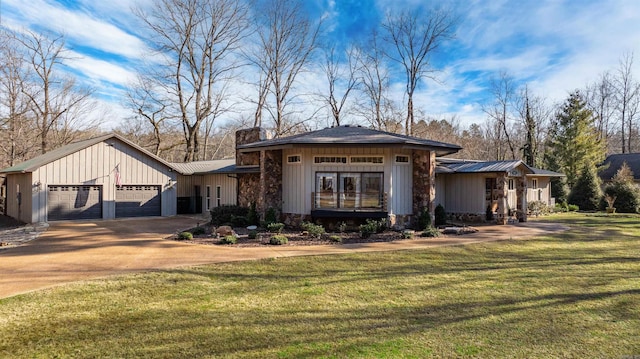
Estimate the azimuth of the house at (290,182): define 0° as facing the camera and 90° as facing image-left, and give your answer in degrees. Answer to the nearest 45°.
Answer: approximately 0°

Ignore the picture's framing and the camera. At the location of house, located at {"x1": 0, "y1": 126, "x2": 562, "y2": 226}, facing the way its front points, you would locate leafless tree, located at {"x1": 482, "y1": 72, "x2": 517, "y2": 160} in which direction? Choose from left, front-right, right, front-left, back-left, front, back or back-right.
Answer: back-left

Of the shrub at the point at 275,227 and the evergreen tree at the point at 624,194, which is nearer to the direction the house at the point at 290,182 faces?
the shrub

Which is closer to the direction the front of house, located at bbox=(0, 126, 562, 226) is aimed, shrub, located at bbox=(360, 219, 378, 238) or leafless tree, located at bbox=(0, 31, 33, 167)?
the shrub

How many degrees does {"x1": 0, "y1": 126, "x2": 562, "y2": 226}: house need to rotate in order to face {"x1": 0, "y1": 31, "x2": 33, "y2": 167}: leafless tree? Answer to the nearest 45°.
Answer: approximately 135° to its right

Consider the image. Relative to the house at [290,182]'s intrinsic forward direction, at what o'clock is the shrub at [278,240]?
The shrub is roughly at 12 o'clock from the house.

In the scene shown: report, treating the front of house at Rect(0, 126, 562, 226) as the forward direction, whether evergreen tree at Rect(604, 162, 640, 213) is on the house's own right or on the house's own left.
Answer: on the house's own left

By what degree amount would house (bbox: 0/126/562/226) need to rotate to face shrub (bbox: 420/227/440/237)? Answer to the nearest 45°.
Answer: approximately 45° to its left

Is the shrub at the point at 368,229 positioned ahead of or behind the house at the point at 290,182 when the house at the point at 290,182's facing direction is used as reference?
ahead

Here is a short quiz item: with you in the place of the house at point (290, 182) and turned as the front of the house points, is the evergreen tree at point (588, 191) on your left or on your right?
on your left

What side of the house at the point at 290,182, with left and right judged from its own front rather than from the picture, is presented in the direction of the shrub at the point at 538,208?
left
